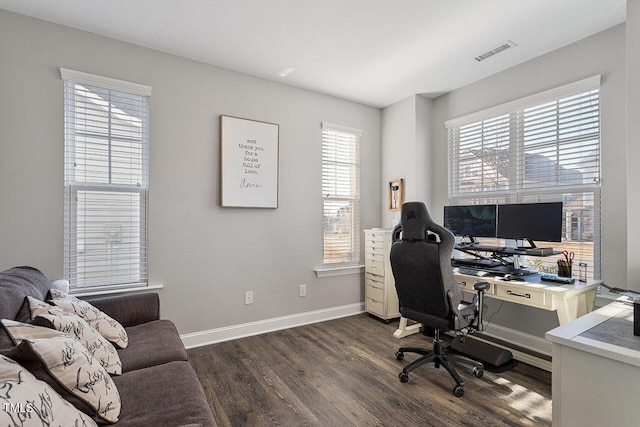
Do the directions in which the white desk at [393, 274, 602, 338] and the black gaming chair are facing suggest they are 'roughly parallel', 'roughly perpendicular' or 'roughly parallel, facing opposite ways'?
roughly parallel, facing opposite ways

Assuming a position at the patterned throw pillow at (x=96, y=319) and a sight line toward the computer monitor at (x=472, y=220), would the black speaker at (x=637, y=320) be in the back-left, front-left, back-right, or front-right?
front-right

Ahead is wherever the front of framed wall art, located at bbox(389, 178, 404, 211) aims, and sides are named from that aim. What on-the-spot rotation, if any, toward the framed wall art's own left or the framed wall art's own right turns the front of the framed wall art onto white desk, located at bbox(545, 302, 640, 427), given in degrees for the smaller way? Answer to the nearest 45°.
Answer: approximately 45° to the framed wall art's own left

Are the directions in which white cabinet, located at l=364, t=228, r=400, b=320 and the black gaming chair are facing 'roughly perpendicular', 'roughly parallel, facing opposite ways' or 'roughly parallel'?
roughly parallel, facing opposite ways

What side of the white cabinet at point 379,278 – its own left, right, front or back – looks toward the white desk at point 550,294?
left

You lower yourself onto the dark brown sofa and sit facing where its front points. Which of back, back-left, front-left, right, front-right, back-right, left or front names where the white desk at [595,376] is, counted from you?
front-right

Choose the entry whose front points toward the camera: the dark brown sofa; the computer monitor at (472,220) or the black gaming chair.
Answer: the computer monitor

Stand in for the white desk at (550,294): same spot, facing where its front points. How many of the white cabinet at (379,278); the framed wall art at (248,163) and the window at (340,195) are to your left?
0

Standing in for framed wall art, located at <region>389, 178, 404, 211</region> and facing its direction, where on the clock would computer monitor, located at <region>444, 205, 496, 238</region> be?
The computer monitor is roughly at 9 o'clock from the framed wall art.

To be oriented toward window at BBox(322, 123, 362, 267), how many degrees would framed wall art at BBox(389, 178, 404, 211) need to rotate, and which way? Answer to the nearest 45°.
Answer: approximately 45° to its right

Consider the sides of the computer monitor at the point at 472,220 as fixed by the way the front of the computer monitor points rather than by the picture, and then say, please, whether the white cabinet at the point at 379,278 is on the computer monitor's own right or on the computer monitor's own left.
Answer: on the computer monitor's own right

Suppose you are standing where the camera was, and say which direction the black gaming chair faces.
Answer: facing away from the viewer and to the right of the viewer

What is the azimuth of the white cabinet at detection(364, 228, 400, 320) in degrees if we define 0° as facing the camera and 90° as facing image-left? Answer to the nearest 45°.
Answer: approximately 45°

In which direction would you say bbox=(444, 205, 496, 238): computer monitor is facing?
toward the camera

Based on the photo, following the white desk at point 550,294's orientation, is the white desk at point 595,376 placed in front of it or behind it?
in front

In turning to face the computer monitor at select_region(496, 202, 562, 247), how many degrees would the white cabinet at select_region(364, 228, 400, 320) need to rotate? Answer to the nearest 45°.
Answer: approximately 90° to its left

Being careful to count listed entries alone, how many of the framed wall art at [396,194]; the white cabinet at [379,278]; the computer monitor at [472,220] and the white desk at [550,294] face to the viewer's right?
0

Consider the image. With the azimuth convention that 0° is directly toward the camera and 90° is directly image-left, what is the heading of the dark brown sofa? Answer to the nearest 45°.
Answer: approximately 270°
